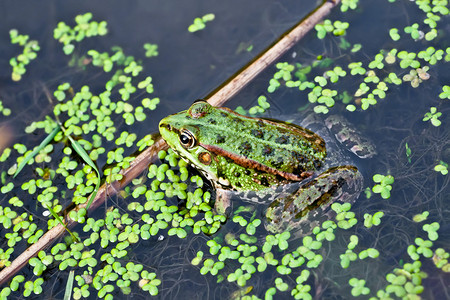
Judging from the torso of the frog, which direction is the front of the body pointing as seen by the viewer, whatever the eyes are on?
to the viewer's left

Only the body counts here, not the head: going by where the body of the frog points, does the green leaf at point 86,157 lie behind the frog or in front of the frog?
in front

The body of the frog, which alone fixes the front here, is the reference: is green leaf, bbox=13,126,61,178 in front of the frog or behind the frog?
in front
